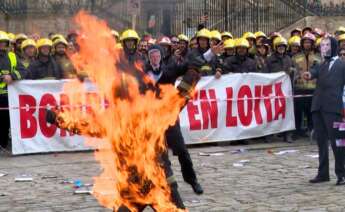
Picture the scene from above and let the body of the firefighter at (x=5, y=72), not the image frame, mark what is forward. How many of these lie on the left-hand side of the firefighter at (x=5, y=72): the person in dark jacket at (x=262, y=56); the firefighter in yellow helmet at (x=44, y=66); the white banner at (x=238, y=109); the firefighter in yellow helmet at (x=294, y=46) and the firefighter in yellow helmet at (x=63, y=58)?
5

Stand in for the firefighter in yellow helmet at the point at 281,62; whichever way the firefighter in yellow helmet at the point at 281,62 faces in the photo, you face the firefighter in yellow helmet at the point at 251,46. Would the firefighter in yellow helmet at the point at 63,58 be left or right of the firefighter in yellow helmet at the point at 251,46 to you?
left

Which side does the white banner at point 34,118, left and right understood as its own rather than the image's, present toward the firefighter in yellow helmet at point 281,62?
left

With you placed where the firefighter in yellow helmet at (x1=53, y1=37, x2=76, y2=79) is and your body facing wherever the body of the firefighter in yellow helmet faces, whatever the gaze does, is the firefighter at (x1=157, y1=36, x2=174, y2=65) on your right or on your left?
on your left
